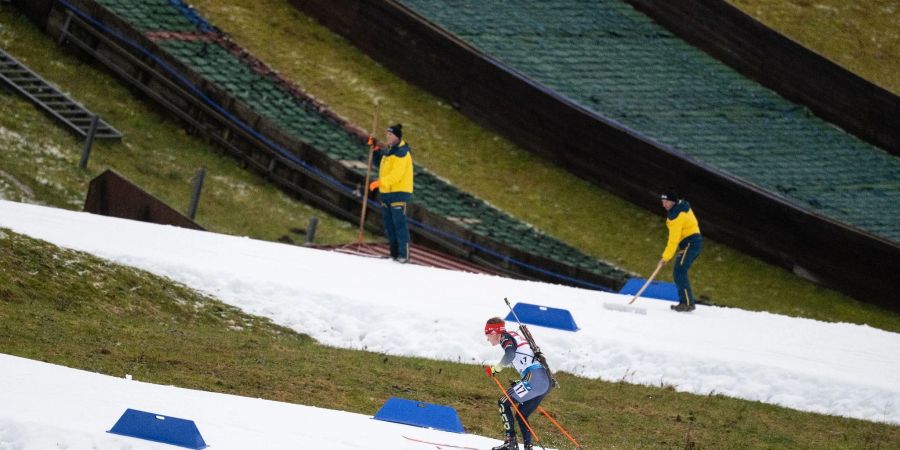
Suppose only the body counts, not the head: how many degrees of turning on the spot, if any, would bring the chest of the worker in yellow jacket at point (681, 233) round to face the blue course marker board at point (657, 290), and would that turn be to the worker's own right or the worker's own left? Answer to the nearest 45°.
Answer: approximately 90° to the worker's own right

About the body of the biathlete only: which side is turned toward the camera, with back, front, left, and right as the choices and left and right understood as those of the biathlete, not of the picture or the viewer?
left

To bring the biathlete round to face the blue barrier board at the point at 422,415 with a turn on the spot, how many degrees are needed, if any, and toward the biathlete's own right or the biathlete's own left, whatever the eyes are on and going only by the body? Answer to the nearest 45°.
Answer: approximately 45° to the biathlete's own right

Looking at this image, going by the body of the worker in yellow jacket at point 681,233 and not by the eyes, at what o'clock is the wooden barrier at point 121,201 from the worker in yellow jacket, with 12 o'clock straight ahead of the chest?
The wooden barrier is roughly at 12 o'clock from the worker in yellow jacket.

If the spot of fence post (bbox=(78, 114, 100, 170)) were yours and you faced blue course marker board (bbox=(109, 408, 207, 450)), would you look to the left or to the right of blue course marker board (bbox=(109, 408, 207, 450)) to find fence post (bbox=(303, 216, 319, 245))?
left

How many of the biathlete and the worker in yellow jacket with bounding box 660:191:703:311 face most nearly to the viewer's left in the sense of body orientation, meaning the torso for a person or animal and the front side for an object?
2

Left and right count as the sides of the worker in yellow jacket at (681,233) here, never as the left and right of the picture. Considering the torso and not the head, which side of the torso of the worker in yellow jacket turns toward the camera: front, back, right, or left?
left

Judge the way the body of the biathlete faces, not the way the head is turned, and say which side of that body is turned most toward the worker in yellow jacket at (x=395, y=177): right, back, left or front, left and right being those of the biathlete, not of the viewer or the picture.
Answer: right

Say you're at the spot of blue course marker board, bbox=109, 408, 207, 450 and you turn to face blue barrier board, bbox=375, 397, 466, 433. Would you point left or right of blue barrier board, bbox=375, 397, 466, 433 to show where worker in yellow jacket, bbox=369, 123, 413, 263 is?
left

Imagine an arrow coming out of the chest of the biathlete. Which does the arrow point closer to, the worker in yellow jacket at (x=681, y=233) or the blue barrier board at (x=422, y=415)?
the blue barrier board

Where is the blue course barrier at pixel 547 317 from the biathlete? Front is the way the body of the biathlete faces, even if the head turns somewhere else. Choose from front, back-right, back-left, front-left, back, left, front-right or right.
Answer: right
